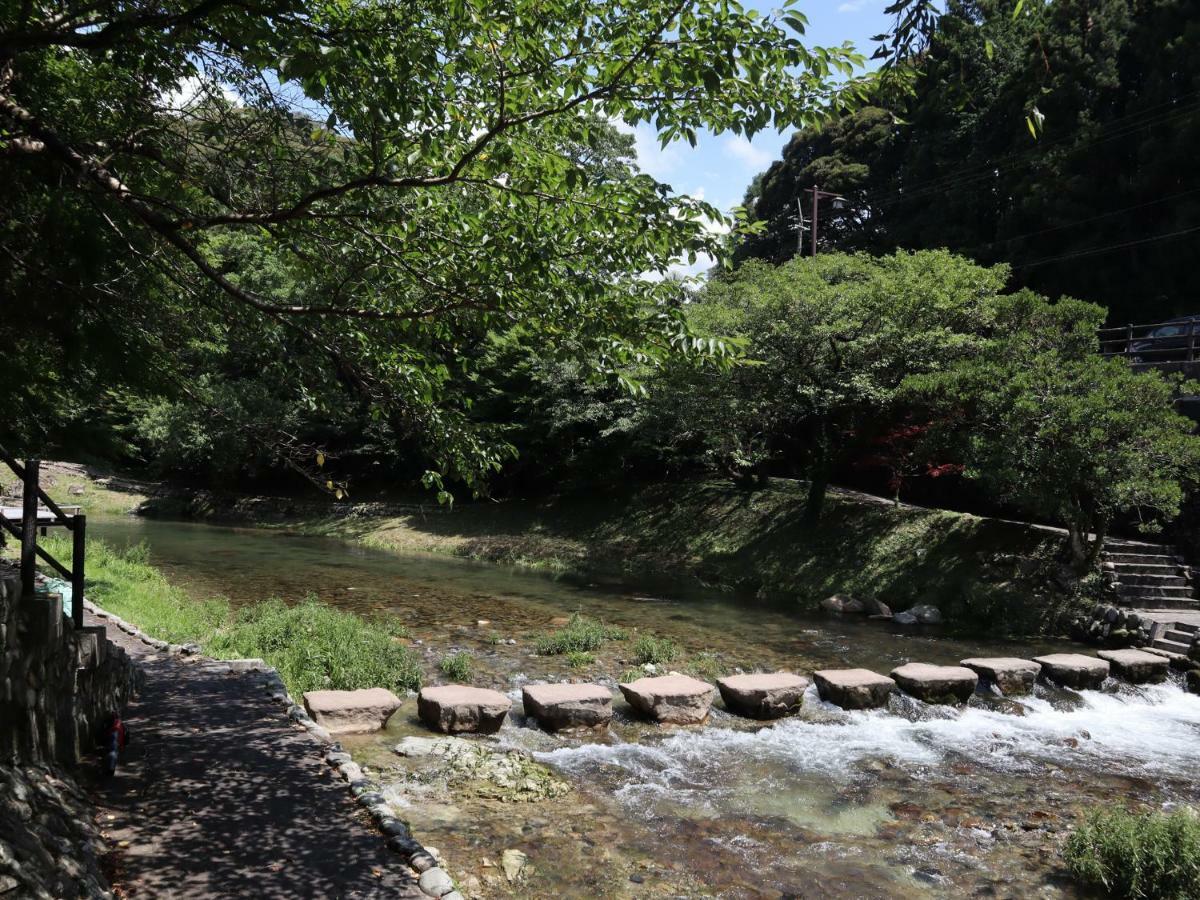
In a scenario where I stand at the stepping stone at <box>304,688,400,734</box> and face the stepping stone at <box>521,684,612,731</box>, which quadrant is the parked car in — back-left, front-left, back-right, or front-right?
front-left

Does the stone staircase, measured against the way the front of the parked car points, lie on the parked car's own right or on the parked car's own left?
on the parked car's own left

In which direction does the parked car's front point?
to the viewer's left

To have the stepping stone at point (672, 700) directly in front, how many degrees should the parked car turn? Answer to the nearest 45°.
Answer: approximately 90° to its left

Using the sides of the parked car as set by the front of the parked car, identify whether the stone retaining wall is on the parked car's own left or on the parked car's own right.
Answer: on the parked car's own left

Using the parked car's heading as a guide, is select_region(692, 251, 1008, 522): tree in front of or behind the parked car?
in front

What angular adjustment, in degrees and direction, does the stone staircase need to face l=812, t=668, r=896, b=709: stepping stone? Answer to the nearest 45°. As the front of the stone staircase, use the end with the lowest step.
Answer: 0° — it already faces it

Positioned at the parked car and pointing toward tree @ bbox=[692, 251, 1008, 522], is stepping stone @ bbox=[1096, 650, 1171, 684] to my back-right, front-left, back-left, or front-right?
front-left

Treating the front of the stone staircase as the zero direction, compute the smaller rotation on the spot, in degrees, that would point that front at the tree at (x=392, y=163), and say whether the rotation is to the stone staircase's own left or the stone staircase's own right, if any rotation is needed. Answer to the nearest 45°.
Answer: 0° — it already faces it

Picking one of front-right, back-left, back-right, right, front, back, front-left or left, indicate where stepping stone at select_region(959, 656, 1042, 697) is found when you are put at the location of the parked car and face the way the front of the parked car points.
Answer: left
